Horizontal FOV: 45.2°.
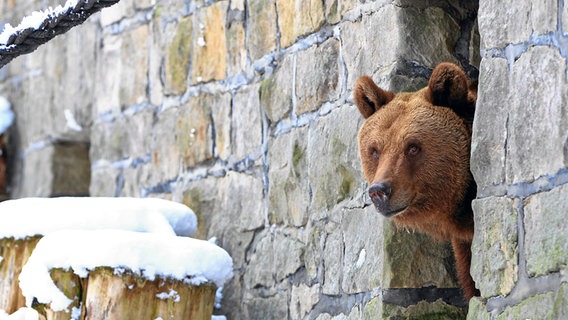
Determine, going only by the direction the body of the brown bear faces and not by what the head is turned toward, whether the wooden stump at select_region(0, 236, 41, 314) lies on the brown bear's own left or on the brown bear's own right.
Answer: on the brown bear's own right

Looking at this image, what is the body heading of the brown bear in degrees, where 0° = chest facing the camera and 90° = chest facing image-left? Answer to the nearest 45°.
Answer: approximately 45°

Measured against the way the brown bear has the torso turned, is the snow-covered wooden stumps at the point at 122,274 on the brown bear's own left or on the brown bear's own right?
on the brown bear's own right

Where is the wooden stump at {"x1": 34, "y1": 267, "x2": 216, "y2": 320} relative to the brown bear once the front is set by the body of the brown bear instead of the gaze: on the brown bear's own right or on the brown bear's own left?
on the brown bear's own right
